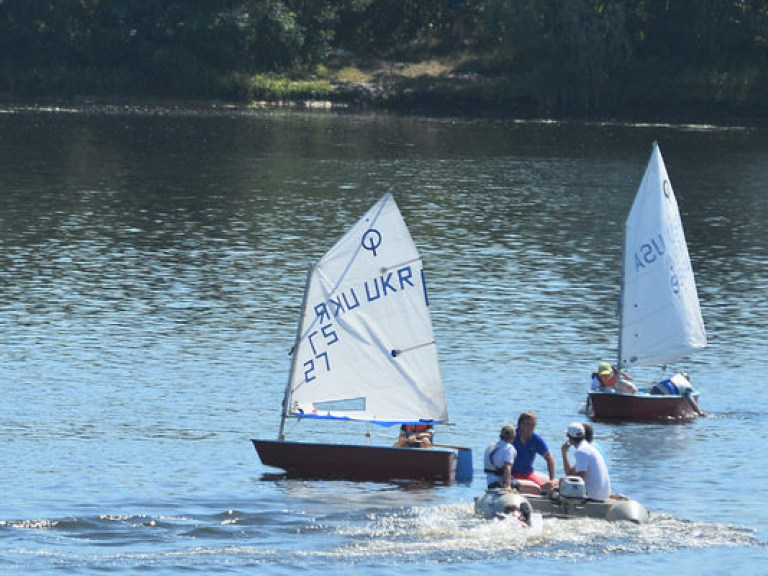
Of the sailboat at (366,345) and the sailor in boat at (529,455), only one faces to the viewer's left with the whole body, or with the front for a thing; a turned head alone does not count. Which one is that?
the sailboat

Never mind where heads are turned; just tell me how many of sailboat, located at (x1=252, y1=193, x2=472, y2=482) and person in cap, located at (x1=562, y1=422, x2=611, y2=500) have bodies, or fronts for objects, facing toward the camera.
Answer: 0

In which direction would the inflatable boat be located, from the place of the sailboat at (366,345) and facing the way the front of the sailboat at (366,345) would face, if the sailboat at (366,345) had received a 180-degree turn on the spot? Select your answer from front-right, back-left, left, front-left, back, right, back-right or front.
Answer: front-right

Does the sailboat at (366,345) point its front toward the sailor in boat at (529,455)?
no

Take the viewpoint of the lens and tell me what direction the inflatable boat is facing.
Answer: facing away from the viewer and to the left of the viewer

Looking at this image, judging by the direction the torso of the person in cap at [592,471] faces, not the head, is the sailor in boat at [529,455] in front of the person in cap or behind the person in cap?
in front

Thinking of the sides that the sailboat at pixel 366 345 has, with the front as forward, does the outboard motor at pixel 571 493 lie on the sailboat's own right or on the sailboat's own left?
on the sailboat's own left

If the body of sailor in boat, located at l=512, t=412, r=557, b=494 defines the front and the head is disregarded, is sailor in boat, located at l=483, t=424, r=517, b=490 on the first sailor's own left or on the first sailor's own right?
on the first sailor's own right

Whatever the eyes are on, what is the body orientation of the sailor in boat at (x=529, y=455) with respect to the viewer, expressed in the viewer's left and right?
facing the viewer and to the right of the viewer

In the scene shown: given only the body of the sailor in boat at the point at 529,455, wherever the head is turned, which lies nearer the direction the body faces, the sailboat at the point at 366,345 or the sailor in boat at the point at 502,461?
the sailor in boat

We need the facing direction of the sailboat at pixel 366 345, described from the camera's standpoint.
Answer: facing to the left of the viewer

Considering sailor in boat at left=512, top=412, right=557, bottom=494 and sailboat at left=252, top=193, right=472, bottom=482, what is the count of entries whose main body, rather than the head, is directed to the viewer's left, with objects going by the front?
1
